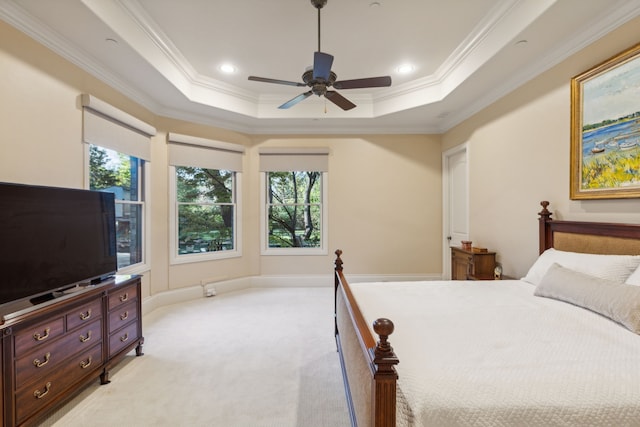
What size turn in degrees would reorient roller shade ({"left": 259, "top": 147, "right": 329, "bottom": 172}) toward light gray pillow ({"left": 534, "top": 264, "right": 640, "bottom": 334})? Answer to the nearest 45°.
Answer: approximately 45° to its left

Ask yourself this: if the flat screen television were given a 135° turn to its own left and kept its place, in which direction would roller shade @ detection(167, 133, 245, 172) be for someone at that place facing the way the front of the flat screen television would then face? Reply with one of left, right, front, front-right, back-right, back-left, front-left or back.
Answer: front-right

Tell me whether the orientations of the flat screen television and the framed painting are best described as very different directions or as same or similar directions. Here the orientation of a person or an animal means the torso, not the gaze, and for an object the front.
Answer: very different directions

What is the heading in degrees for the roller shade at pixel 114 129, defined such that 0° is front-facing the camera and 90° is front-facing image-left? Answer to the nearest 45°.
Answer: approximately 315°

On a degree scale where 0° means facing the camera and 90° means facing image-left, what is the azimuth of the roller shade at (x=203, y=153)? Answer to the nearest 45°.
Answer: approximately 315°

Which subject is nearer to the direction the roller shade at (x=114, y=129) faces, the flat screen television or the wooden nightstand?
the wooden nightstand

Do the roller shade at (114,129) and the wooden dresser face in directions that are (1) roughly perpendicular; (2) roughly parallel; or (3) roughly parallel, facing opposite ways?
roughly parallel

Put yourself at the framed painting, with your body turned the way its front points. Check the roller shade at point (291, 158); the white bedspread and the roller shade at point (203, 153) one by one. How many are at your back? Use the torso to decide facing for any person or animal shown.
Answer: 0

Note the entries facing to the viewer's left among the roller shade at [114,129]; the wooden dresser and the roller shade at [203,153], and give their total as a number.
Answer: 0

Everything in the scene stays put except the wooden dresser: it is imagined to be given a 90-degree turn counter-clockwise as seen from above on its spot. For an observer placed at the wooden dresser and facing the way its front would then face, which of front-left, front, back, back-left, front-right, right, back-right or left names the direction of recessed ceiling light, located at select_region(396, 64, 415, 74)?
front-right

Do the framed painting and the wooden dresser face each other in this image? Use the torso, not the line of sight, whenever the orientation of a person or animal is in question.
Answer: yes

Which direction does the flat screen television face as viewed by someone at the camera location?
facing the viewer and to the right of the viewer

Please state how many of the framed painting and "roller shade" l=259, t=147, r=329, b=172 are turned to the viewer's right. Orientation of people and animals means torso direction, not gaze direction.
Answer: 0

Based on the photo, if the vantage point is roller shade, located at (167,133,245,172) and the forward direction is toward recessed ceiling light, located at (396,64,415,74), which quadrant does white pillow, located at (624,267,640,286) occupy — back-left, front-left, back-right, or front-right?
front-right

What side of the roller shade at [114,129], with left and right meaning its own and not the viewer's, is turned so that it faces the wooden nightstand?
front

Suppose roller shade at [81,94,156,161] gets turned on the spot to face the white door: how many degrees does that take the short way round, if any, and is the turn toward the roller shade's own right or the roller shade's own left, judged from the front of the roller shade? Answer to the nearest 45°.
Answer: approximately 45° to the roller shade's own left

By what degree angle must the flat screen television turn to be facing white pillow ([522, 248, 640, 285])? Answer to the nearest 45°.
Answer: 0° — it already faces it

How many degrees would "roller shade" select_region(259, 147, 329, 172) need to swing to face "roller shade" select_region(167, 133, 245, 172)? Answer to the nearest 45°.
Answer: approximately 90° to its right

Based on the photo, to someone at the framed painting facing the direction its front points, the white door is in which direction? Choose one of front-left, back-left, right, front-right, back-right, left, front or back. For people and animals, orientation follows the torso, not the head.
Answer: right

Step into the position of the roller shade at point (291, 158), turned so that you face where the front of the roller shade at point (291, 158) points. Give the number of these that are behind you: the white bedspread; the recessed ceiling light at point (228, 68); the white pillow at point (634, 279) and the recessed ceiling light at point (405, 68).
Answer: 0

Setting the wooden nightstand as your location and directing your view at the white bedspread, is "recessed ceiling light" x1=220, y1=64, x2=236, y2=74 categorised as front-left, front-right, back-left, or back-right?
front-right

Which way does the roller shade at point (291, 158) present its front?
toward the camera

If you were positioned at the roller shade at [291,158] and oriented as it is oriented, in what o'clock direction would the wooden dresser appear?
The wooden dresser is roughly at 1 o'clock from the roller shade.
